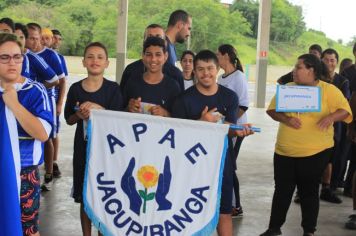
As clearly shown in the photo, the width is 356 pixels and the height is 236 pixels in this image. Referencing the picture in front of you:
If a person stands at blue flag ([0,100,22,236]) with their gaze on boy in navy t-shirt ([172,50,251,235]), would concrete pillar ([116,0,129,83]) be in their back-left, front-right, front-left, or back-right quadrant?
front-left

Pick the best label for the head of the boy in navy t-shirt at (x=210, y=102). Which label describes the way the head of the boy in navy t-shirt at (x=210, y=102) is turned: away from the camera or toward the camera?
toward the camera

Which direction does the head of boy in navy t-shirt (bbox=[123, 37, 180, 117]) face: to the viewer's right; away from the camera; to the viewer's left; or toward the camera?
toward the camera

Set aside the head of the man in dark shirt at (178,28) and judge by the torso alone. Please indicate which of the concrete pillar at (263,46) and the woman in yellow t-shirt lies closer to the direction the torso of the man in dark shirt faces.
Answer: the woman in yellow t-shirt

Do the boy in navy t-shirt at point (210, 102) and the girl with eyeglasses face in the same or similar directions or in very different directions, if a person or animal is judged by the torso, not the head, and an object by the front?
same or similar directions

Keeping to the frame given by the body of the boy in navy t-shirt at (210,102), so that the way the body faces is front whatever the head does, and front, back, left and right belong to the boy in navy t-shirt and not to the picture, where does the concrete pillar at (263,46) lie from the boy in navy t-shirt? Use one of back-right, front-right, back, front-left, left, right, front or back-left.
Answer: back

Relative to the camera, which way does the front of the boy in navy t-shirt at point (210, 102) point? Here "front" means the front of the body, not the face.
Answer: toward the camera

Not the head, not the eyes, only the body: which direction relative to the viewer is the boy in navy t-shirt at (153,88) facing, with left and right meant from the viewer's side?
facing the viewer
